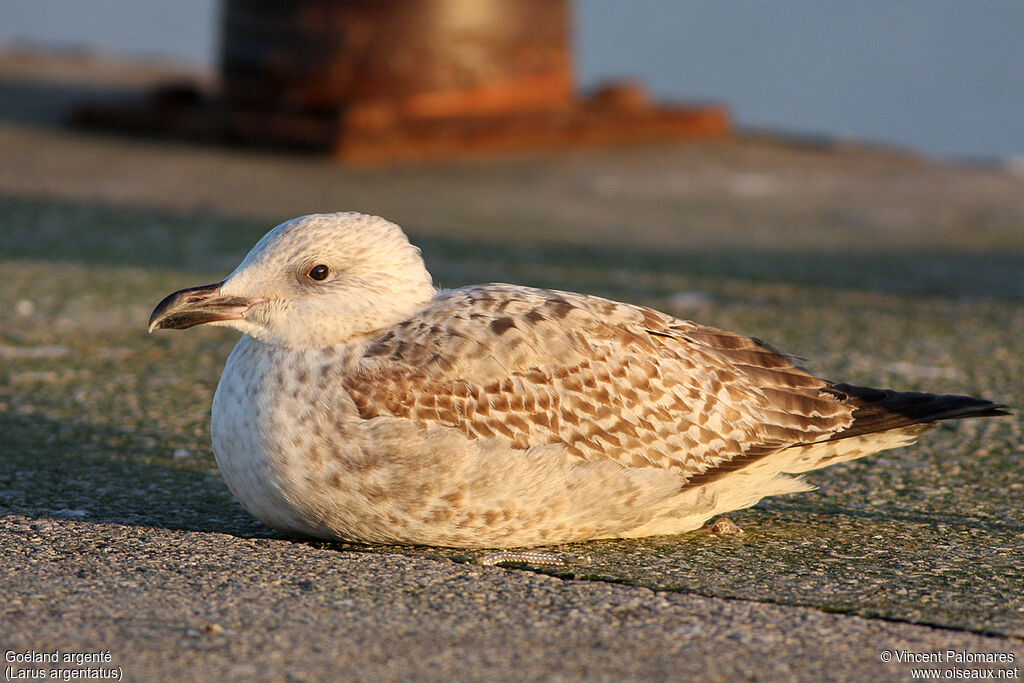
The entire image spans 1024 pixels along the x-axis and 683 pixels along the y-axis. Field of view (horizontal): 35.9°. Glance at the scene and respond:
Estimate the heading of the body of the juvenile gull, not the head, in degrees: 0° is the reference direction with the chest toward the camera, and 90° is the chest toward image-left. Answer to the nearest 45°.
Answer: approximately 90°

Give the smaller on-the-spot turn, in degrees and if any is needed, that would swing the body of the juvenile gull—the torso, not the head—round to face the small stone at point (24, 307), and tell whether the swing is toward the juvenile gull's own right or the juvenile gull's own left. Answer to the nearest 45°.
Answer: approximately 45° to the juvenile gull's own right
